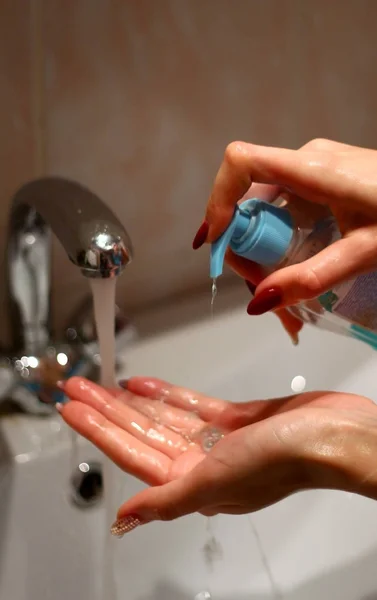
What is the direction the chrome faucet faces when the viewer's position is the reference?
facing the viewer and to the right of the viewer
